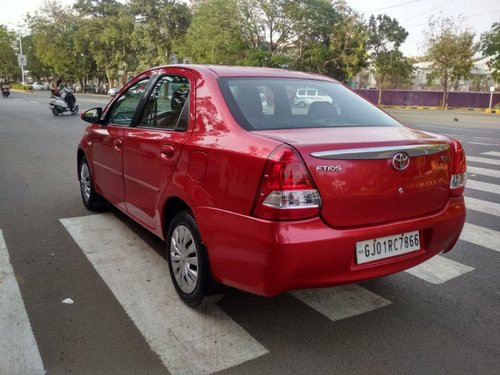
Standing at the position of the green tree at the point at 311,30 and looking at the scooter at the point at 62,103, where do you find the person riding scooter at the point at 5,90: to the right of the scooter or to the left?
right

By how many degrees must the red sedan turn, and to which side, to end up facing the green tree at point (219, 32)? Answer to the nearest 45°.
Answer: approximately 45° to its right

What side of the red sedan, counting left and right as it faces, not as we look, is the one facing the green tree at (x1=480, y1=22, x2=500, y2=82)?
right

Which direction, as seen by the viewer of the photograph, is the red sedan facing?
facing away from the viewer and to the left of the viewer
